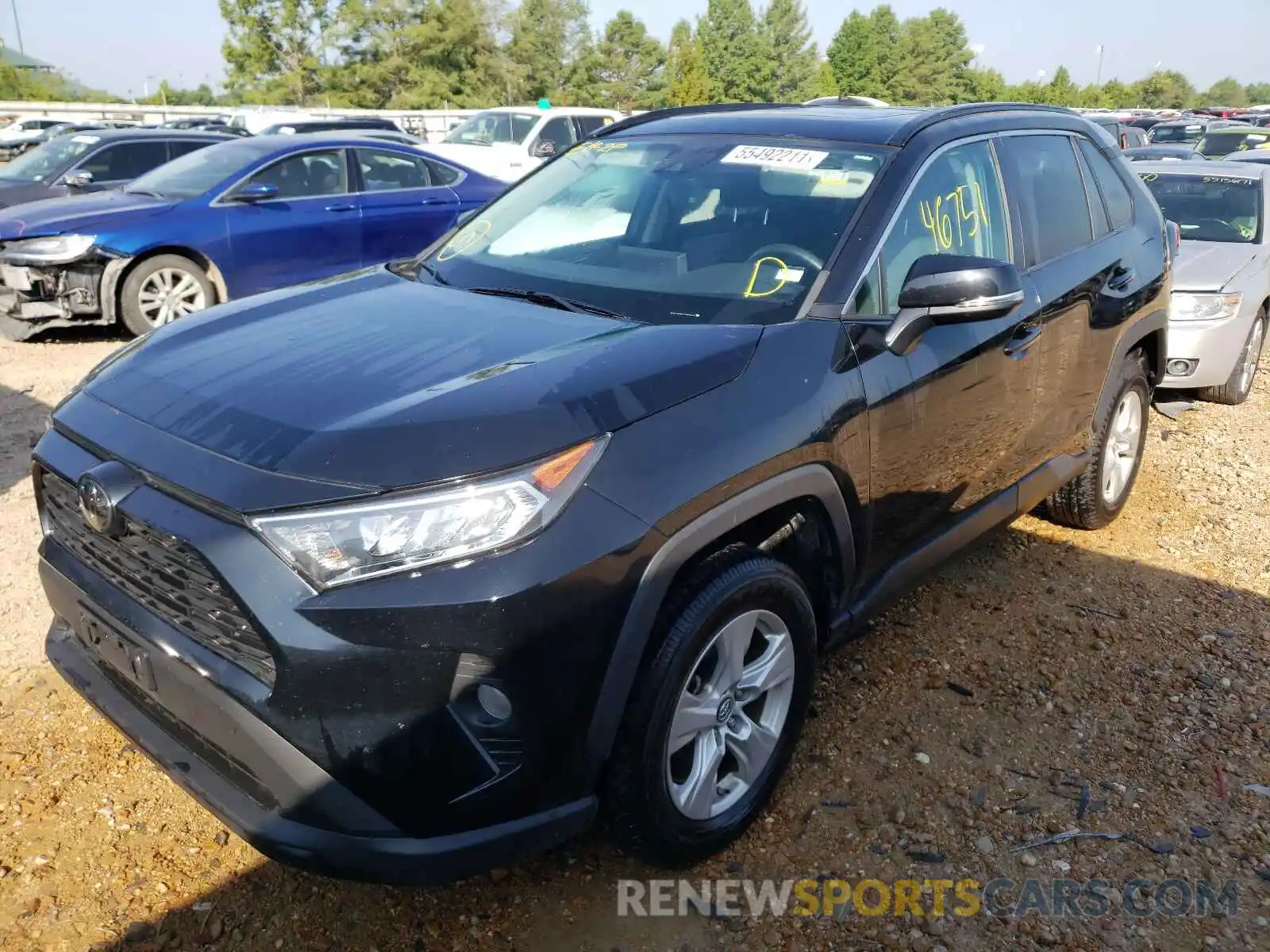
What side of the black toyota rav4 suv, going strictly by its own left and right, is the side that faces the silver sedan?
back

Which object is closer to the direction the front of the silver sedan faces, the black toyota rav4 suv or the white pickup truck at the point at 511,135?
the black toyota rav4 suv

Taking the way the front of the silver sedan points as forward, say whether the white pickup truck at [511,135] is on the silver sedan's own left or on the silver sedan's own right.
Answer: on the silver sedan's own right

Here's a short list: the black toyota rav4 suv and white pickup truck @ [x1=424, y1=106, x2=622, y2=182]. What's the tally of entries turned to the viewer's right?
0

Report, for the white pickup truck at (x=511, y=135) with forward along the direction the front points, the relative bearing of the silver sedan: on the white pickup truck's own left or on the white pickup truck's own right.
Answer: on the white pickup truck's own left

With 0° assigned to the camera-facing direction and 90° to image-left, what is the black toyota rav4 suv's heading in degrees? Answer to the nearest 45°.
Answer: approximately 45°

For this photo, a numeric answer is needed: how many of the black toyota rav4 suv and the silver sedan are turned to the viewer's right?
0

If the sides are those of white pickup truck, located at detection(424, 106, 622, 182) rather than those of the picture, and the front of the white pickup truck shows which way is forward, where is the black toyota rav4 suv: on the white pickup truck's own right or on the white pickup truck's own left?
on the white pickup truck's own left

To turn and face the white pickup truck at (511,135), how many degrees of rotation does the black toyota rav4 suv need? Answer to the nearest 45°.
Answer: approximately 135° to its right
